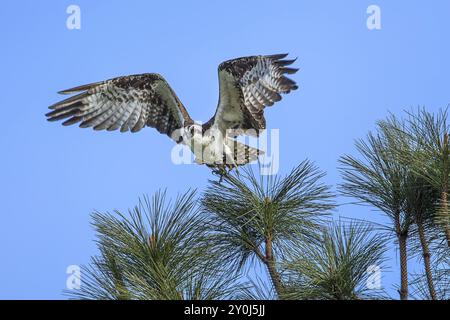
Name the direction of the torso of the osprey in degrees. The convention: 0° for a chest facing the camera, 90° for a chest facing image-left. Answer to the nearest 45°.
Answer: approximately 45°
